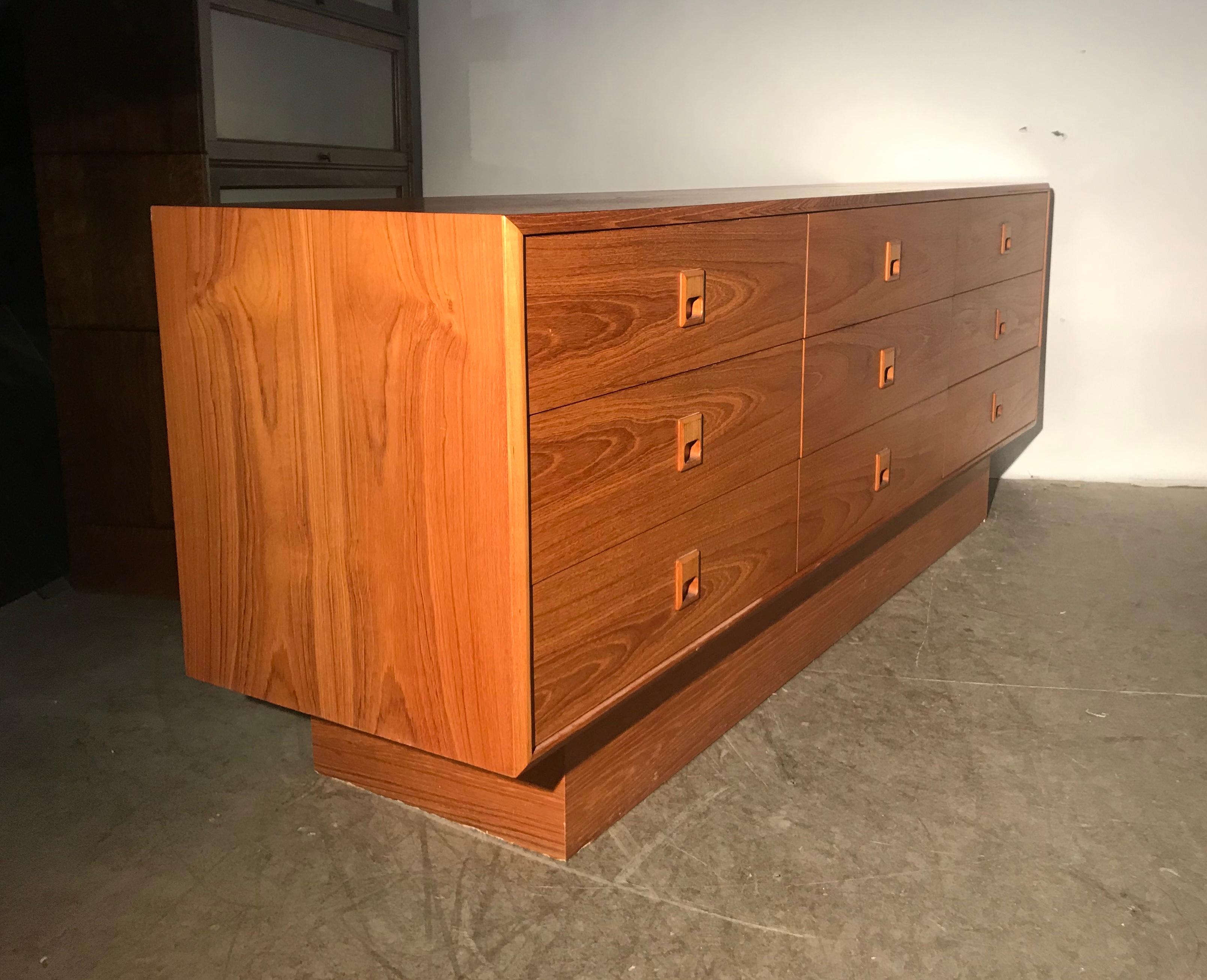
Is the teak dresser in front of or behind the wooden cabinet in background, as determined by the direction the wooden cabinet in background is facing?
in front

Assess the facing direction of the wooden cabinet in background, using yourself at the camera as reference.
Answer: facing the viewer and to the right of the viewer

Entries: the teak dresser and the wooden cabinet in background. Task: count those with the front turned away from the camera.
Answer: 0

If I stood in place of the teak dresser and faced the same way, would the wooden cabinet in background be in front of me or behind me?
behind

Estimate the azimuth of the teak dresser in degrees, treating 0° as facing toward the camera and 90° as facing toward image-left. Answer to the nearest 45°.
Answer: approximately 315°
